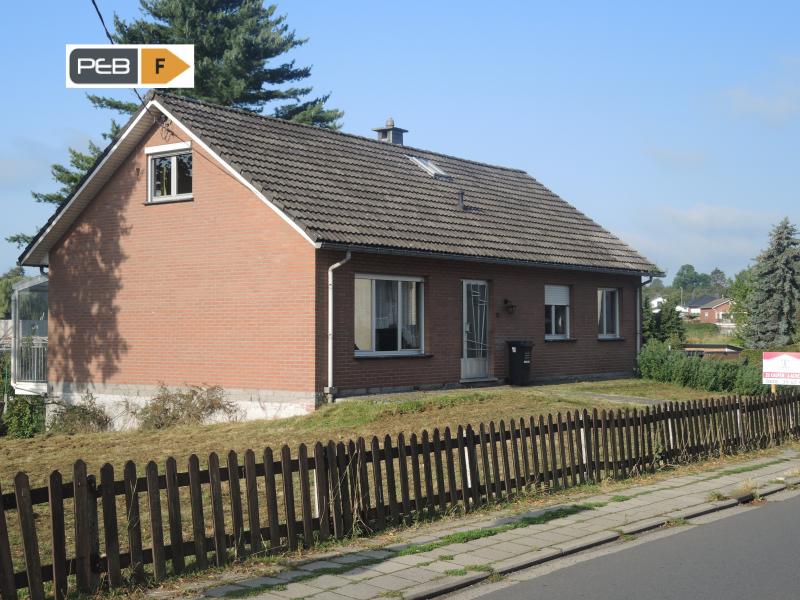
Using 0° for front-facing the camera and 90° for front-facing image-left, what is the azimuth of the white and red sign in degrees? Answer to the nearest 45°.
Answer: approximately 0°

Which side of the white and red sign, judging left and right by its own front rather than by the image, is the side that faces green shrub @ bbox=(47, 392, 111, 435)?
right

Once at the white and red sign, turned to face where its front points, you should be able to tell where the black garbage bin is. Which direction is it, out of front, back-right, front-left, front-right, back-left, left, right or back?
back-right

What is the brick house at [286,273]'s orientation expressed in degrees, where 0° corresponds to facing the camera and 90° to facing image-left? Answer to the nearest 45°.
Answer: approximately 315°

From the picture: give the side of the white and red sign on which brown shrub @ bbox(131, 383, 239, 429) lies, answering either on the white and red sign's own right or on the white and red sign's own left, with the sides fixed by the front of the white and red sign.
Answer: on the white and red sign's own right

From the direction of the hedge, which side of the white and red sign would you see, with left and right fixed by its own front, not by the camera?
back

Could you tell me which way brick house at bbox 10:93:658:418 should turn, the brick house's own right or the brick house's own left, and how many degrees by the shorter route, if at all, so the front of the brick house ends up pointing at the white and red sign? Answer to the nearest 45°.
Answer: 0° — it already faces it

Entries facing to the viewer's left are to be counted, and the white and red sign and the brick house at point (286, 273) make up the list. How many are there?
0

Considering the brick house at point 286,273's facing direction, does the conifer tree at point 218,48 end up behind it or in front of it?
behind
